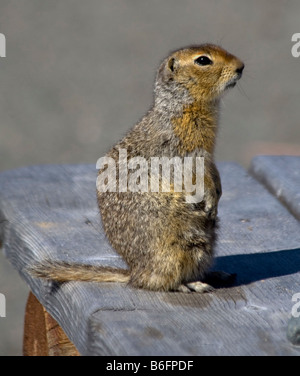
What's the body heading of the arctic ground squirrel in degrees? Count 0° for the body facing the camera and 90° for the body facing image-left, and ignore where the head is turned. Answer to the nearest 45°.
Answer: approximately 270°

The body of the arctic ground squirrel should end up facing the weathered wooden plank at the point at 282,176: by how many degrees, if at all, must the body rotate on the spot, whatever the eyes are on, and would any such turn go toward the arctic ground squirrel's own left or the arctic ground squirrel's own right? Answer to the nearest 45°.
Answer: approximately 45° to the arctic ground squirrel's own left
